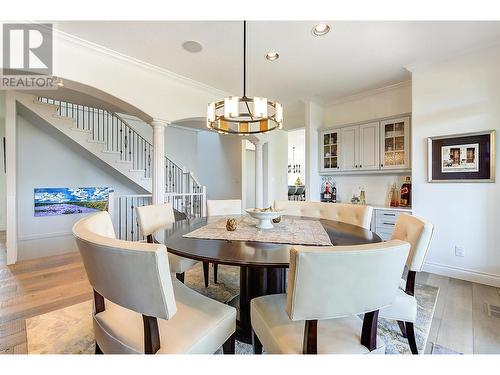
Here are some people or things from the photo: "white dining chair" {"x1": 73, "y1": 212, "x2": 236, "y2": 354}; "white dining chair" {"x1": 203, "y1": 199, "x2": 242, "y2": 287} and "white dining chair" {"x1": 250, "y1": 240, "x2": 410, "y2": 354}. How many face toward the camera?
1

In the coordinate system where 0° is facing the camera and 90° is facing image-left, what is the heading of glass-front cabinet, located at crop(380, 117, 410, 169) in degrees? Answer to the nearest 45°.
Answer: approximately 45°

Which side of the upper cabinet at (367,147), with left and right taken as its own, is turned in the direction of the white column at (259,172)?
right

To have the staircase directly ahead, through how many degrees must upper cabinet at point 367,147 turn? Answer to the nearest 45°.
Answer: approximately 45° to its right

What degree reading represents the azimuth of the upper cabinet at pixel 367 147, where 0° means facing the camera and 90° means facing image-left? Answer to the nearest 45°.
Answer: approximately 45°

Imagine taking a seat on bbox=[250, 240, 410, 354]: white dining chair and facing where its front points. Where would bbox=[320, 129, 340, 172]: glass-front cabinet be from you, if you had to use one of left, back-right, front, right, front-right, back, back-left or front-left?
front-right

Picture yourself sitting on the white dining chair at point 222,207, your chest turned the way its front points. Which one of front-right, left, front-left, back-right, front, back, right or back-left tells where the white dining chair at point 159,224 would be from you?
front-right

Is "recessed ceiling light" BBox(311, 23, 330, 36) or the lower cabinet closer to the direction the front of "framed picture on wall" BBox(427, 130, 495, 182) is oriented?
the recessed ceiling light

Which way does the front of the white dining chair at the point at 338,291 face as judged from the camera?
facing away from the viewer and to the left of the viewer

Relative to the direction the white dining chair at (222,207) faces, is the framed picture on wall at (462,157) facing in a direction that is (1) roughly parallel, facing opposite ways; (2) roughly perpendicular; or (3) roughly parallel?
roughly perpendicular

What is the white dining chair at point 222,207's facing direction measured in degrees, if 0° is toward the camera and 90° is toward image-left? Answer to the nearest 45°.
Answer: approximately 0°

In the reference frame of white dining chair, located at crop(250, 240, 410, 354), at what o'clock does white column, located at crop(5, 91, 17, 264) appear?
The white column is roughly at 11 o'clock from the white dining chair.
